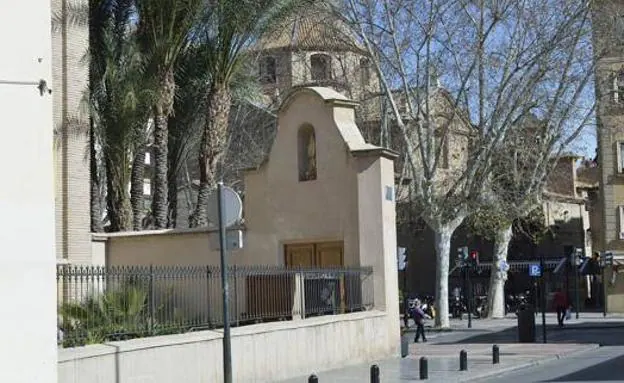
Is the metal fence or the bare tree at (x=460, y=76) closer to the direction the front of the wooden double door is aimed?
the metal fence

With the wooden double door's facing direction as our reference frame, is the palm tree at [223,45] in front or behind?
behind

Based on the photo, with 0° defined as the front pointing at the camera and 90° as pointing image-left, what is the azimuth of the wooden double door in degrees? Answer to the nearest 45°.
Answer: approximately 0°

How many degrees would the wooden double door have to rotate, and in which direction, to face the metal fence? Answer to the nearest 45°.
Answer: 0° — it already faces it

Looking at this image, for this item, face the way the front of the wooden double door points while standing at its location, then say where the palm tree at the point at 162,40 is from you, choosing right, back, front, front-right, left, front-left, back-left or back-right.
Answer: back-right

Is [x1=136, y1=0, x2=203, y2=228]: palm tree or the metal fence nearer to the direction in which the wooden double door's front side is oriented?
the metal fence

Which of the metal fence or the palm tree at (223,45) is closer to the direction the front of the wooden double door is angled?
the metal fence

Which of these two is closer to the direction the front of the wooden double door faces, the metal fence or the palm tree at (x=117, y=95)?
the metal fence

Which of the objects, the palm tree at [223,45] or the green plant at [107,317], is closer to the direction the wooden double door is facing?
the green plant

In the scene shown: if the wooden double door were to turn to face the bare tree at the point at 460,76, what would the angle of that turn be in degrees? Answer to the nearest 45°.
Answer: approximately 135° to its left

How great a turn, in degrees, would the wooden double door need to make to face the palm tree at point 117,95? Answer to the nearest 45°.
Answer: approximately 135° to its right

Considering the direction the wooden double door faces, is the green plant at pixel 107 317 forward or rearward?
forward

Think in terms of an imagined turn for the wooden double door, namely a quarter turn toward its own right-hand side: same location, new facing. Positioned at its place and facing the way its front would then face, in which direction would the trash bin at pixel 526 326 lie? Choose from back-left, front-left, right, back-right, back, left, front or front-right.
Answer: back-right

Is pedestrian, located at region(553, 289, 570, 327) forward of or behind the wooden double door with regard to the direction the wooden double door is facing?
behind

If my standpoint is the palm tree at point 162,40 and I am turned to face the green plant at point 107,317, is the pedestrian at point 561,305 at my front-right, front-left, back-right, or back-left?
back-left

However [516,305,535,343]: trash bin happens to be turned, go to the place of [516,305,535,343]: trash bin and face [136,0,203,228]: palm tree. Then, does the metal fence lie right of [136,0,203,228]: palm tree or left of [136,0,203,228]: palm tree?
left
